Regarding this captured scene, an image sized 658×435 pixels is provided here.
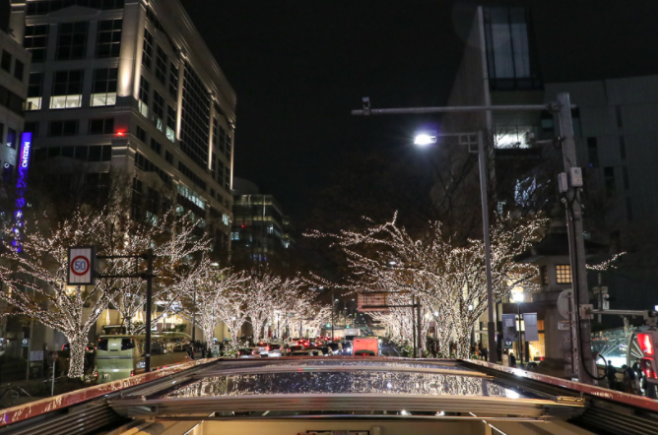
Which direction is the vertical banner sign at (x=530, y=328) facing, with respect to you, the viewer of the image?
facing the viewer

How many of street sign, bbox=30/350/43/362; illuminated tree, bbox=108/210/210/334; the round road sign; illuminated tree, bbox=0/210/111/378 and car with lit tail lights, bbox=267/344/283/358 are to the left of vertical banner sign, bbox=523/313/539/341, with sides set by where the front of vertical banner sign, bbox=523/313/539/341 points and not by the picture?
0

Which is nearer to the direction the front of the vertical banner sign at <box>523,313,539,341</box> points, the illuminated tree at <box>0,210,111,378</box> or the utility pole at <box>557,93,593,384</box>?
the utility pole

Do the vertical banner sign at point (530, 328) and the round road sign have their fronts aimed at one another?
no

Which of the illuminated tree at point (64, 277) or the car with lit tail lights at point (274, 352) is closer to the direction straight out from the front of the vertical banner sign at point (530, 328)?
the illuminated tree

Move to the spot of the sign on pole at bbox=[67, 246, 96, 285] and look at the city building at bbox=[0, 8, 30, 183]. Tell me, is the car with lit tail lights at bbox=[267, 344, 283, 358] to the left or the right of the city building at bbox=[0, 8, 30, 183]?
right

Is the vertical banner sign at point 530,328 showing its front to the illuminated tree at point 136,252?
no

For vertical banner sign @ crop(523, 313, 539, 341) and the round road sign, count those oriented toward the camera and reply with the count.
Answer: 2

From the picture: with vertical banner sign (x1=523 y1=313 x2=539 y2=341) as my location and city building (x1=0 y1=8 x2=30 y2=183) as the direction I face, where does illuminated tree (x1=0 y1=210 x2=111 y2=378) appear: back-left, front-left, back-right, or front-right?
front-left

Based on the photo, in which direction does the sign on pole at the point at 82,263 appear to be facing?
toward the camera

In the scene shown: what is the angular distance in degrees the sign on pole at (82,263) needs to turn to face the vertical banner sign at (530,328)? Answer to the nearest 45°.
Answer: approximately 90° to its left

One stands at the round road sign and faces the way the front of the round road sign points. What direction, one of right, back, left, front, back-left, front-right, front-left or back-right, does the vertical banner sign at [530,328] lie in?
left

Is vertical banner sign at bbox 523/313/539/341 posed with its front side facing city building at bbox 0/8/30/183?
no

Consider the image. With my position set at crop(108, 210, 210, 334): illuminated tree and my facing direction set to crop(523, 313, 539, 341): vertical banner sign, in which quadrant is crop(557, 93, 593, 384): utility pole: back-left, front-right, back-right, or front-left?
front-right

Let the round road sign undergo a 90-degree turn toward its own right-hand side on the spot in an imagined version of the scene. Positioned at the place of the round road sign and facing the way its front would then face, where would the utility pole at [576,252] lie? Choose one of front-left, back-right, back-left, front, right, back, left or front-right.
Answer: back-left

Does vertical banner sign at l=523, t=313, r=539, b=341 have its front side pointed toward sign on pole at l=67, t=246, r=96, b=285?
no

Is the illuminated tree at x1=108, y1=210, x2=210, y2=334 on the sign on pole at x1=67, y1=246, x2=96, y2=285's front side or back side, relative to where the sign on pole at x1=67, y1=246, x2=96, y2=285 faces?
on the back side

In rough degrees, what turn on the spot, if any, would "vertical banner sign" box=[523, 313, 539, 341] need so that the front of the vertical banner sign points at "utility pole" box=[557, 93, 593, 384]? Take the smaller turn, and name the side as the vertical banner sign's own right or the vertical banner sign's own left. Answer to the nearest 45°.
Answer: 0° — it already faces it

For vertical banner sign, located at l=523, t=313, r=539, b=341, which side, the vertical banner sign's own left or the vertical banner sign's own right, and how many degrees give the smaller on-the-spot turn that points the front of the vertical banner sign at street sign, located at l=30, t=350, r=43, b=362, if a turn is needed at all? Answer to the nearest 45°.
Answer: approximately 90° to the vertical banner sign's own right
